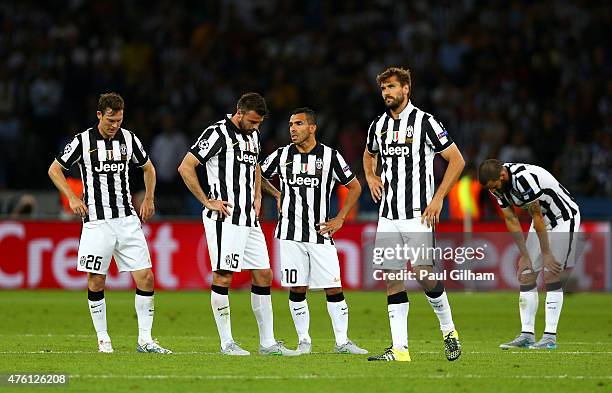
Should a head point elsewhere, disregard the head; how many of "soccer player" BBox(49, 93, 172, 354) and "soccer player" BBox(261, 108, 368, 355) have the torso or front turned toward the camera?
2

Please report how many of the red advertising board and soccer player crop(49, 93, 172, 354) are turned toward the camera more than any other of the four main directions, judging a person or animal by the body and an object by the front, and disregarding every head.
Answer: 2

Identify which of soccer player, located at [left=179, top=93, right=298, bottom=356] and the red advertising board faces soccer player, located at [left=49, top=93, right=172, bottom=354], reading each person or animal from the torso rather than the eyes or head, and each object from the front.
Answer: the red advertising board

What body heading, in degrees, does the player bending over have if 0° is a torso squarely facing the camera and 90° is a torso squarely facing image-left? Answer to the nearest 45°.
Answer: approximately 45°

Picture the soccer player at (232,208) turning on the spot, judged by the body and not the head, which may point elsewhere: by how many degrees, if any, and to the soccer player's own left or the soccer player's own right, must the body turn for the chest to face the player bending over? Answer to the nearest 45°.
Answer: approximately 45° to the soccer player's own left

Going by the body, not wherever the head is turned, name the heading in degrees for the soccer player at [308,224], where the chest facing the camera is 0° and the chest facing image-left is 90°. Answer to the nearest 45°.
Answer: approximately 0°

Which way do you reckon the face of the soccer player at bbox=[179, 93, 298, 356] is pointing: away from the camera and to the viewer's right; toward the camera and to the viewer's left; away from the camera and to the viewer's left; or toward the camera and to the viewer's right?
toward the camera and to the viewer's right

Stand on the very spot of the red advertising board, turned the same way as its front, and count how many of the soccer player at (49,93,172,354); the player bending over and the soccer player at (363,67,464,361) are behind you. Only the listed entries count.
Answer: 0

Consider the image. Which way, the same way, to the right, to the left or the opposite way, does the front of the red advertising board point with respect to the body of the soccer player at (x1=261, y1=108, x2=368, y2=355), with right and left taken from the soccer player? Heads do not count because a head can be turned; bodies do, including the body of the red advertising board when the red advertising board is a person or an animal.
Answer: the same way

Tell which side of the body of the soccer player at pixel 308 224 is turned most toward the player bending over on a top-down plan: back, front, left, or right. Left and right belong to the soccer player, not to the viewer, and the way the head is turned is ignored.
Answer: left

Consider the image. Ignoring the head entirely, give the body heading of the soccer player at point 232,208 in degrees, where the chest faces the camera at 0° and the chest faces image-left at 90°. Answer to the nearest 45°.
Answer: approximately 315°

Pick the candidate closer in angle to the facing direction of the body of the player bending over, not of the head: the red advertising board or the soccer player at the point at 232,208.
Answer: the soccer player

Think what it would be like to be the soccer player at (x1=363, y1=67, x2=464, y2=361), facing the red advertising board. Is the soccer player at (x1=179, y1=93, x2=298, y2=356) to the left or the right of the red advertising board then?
left

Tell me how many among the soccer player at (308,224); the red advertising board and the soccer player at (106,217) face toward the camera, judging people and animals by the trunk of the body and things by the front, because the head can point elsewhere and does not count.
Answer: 3

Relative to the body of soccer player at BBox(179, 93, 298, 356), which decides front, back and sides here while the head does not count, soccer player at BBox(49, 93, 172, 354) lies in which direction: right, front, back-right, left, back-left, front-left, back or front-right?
back-right

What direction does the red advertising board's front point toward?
toward the camera

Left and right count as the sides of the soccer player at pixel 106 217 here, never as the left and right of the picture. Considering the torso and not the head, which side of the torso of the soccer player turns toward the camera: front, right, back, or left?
front

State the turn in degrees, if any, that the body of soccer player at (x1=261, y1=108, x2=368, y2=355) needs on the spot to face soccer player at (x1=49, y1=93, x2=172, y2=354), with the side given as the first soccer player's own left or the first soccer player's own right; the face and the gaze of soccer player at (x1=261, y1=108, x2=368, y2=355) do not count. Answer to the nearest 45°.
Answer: approximately 90° to the first soccer player's own right
